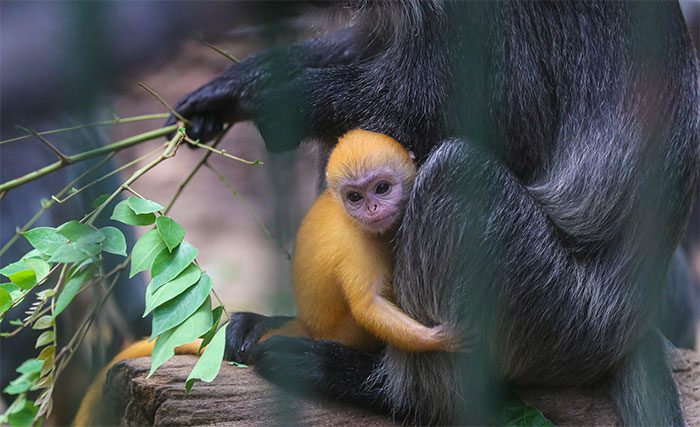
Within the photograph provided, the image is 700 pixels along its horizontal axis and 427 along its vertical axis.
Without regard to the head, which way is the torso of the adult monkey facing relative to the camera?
to the viewer's left
